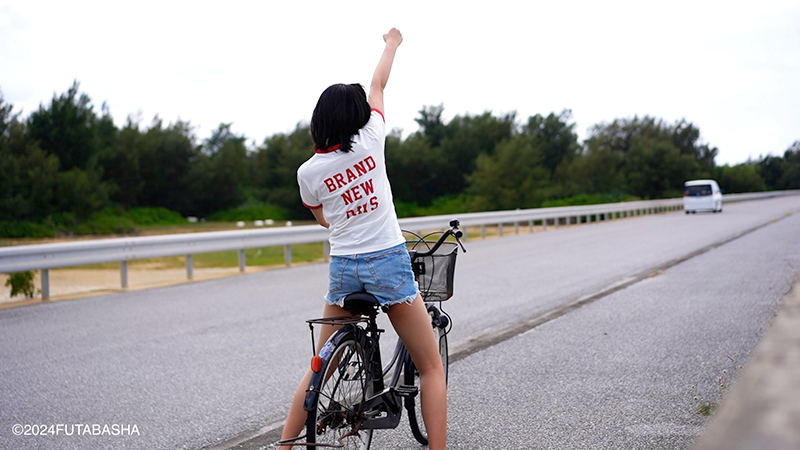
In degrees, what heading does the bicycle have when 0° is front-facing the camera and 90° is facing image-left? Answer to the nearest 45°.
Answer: approximately 225°

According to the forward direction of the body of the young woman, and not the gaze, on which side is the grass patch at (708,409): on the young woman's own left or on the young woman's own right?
on the young woman's own right

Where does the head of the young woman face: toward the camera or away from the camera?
away from the camera

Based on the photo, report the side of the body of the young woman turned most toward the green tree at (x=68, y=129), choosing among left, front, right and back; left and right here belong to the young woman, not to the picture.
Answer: front

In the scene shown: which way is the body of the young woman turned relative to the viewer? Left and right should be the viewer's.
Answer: facing away from the viewer

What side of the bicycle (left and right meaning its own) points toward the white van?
front

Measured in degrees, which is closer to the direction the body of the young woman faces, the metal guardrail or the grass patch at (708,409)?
the metal guardrail

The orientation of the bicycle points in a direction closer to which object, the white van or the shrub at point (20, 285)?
the white van
